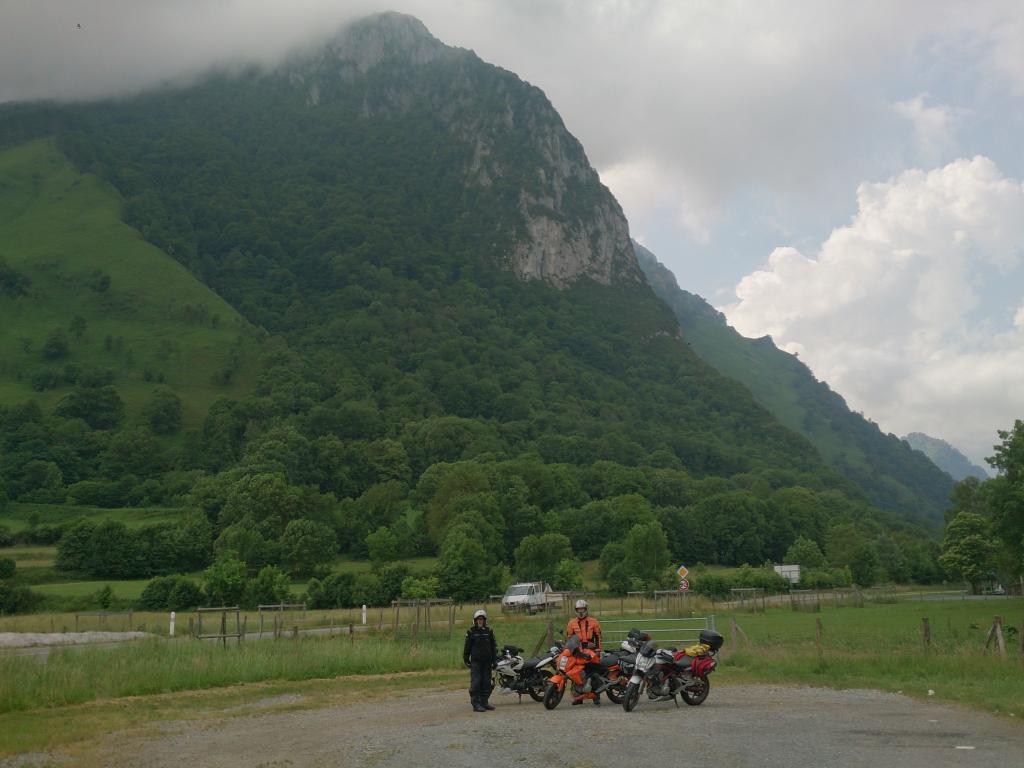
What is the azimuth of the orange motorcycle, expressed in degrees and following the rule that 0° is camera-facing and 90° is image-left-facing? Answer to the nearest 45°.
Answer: approximately 45°

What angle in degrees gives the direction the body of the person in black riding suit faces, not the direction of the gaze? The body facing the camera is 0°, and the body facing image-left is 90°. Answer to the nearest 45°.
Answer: approximately 0°

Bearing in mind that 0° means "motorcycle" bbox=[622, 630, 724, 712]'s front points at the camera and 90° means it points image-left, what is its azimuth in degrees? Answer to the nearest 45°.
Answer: approximately 45°

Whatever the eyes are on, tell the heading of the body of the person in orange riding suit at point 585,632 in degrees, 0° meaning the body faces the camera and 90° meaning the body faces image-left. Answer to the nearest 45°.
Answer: approximately 0°

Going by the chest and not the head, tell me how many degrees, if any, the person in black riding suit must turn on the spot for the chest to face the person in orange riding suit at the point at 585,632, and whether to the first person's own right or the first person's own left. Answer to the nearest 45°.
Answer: approximately 90° to the first person's own left

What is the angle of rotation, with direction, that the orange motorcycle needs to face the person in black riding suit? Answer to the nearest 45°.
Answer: approximately 45° to its right

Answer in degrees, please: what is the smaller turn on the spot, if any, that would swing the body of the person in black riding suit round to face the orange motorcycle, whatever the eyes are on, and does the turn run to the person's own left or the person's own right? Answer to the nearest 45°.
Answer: approximately 90° to the person's own left

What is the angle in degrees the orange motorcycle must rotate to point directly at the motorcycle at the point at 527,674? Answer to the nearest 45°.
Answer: approximately 90° to its right

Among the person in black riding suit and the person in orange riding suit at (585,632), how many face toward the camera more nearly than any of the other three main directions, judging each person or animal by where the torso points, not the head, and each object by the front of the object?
2

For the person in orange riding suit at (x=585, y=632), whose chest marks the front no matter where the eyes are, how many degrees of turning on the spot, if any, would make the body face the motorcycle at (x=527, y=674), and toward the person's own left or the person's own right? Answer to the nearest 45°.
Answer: approximately 90° to the person's own right

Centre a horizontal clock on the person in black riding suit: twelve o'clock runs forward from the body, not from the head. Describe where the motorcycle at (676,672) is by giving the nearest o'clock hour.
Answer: The motorcycle is roughly at 9 o'clock from the person in black riding suit.

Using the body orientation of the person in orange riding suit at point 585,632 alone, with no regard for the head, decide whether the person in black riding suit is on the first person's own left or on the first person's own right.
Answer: on the first person's own right

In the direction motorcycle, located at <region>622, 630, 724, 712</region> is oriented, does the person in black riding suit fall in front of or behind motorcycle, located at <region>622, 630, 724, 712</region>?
in front
